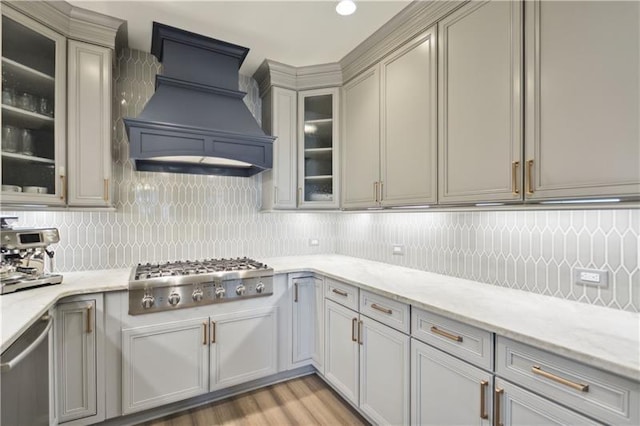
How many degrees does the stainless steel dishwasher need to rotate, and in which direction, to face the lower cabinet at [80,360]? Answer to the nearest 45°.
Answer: approximately 45° to its left

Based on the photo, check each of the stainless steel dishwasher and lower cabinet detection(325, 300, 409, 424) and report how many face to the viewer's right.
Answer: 1

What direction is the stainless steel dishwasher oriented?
to the viewer's right

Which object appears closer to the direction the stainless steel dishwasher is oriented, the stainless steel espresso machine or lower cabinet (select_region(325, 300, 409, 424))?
the lower cabinet
